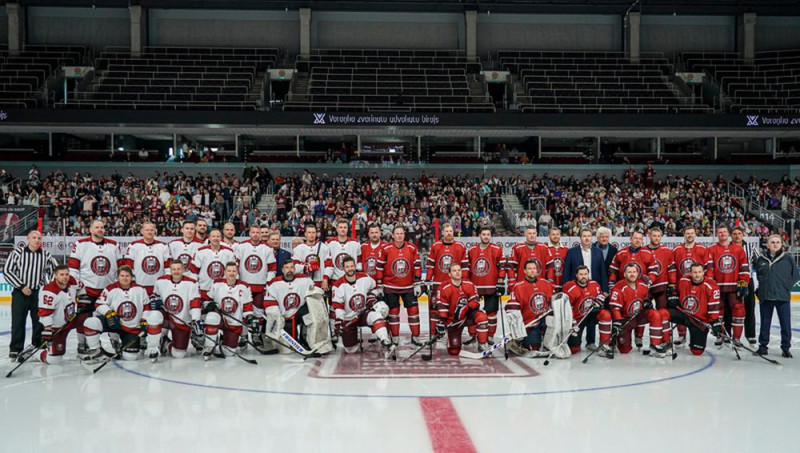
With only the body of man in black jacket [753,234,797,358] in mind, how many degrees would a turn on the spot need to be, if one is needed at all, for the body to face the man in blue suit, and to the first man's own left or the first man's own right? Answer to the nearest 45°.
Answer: approximately 90° to the first man's own right

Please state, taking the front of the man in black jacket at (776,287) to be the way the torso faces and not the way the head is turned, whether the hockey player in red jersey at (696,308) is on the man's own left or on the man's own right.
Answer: on the man's own right

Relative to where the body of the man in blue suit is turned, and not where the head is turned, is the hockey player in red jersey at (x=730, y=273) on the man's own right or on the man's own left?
on the man's own left

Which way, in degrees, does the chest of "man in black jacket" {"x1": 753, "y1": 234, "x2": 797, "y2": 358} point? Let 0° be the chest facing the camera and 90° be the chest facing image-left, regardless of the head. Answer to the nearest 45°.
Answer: approximately 0°

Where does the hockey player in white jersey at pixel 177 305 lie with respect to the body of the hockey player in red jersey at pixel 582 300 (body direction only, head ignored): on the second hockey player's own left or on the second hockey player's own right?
on the second hockey player's own right
